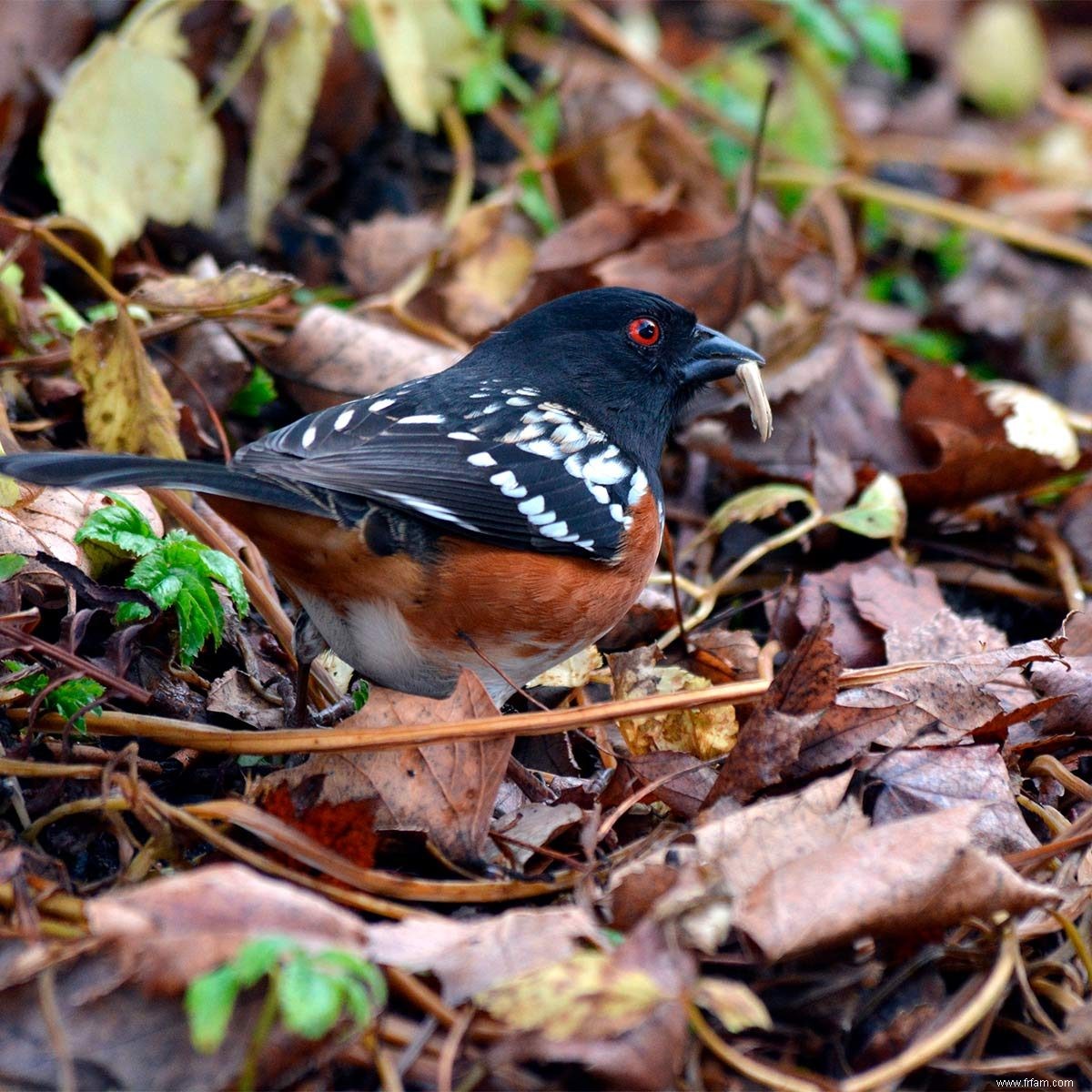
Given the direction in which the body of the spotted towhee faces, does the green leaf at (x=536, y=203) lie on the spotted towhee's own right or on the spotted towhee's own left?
on the spotted towhee's own left

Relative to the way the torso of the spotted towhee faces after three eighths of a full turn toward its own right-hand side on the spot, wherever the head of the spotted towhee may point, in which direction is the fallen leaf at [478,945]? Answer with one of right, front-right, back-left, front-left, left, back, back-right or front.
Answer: front-left

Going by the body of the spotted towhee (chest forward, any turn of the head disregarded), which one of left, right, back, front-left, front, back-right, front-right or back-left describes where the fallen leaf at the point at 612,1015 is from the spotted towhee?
right

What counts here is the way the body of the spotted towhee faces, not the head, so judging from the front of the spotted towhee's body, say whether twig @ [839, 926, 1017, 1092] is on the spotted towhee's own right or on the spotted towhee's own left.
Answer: on the spotted towhee's own right

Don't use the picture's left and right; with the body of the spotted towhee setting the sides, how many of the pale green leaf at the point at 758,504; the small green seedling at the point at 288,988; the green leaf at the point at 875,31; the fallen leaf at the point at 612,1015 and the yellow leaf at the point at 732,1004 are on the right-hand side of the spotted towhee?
3

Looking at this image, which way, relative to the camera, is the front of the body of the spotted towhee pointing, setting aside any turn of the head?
to the viewer's right

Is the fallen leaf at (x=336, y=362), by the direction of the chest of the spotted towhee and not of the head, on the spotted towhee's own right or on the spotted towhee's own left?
on the spotted towhee's own left

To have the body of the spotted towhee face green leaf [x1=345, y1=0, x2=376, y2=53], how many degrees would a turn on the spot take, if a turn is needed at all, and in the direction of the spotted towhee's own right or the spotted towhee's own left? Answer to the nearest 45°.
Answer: approximately 90° to the spotted towhee's own left

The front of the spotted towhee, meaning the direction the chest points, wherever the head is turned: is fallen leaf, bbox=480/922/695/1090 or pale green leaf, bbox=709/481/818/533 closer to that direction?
the pale green leaf

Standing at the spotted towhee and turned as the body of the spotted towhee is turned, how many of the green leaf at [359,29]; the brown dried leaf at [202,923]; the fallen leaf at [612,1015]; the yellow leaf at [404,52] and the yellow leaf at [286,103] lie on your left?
3
